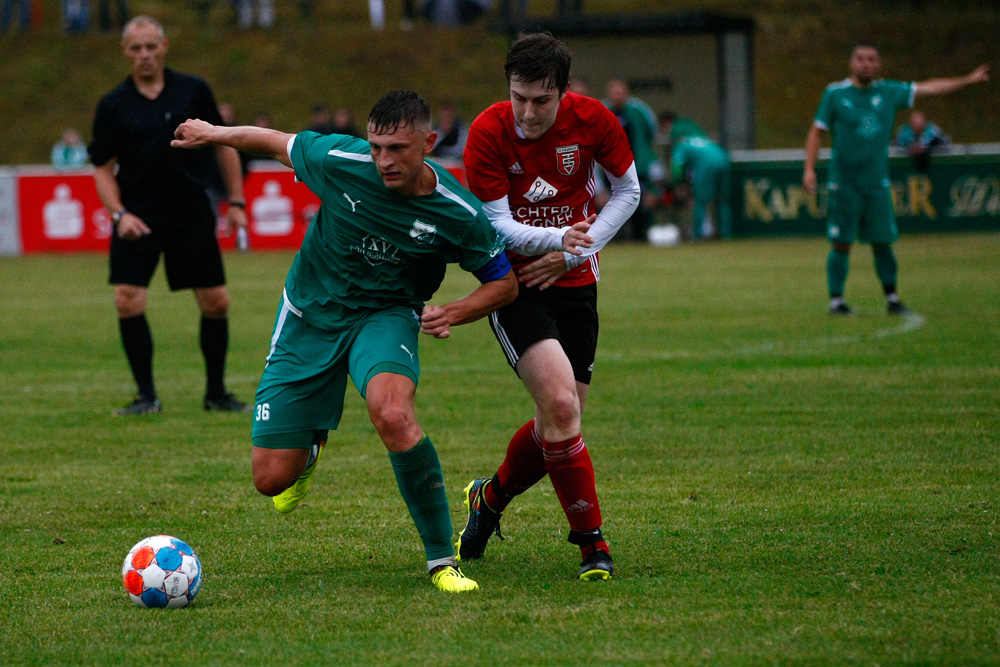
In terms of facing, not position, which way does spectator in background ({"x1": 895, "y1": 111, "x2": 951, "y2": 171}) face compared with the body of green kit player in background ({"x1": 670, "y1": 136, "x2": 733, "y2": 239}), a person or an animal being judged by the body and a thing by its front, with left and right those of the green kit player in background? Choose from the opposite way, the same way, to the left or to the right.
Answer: to the left

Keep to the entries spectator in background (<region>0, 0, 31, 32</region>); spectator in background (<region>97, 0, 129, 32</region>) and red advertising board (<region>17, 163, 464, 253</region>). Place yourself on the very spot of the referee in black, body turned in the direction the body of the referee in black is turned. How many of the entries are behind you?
3

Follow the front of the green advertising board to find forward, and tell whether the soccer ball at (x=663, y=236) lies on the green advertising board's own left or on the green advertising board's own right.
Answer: on the green advertising board's own right

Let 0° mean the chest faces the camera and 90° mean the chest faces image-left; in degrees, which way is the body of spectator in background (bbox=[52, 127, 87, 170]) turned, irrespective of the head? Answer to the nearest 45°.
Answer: approximately 0°

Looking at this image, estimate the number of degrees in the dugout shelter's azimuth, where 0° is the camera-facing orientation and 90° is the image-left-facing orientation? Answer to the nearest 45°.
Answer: approximately 0°

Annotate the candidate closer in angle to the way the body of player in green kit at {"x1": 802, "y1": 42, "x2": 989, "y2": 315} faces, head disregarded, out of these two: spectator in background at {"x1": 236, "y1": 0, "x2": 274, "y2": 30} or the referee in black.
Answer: the referee in black

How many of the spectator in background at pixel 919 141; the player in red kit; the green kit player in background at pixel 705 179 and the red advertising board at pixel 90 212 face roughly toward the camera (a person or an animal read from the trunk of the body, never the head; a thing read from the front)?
3

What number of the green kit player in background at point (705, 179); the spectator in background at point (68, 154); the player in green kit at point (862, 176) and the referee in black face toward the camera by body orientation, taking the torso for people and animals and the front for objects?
3

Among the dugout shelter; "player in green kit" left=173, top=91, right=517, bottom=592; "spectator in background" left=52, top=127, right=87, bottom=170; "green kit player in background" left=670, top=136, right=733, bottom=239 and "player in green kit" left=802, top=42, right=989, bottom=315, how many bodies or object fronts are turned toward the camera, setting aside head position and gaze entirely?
4

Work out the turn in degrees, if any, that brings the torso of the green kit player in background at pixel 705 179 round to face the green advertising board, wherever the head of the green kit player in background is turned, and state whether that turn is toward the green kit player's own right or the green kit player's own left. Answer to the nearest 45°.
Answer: approximately 180°

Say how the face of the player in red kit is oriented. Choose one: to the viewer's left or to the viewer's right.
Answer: to the viewer's left
